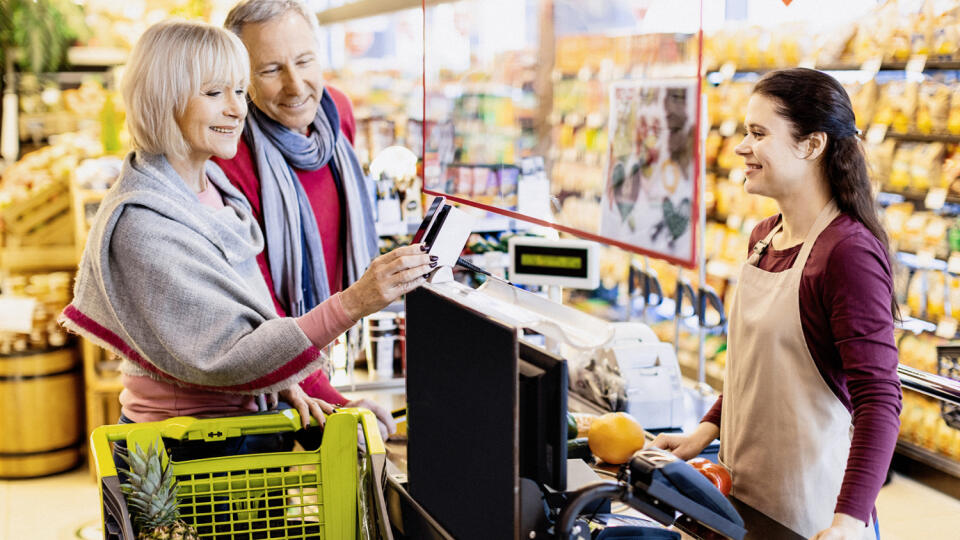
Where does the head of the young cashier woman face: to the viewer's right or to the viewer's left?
to the viewer's left

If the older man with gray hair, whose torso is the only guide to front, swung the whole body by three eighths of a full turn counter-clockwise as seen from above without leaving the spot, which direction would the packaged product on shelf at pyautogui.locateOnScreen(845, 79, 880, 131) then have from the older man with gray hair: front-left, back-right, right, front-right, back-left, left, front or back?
front-right

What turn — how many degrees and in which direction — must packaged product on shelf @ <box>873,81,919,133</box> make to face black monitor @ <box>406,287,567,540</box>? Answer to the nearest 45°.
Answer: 0° — it already faces it

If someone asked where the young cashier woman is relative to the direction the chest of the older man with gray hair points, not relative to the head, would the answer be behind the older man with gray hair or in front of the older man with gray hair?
in front

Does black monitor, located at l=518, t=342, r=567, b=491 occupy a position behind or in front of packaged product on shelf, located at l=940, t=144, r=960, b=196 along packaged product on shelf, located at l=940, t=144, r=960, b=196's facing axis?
in front

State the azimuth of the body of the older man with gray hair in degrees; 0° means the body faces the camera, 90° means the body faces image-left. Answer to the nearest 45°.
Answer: approximately 315°
